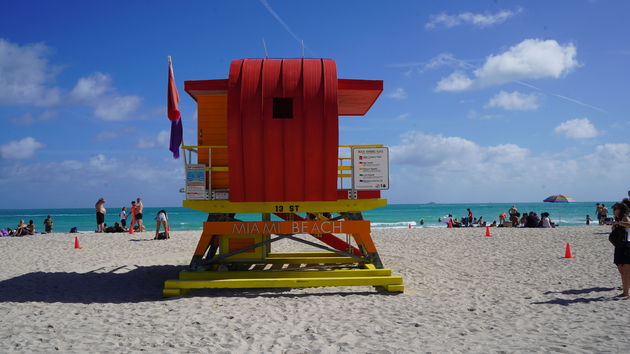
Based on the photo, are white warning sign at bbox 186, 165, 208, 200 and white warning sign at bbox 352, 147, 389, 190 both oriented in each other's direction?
no

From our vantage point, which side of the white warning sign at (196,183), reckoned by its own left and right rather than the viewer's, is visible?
front

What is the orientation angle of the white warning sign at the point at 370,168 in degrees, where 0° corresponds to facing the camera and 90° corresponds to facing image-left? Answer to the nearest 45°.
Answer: approximately 0°

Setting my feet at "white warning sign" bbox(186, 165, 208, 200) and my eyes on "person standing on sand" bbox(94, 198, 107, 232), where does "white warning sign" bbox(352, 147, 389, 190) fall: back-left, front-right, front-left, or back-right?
back-right

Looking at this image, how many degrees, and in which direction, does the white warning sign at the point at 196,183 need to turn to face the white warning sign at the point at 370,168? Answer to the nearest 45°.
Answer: approximately 90° to its left

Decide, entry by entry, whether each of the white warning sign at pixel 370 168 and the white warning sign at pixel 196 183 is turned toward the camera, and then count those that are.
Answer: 2

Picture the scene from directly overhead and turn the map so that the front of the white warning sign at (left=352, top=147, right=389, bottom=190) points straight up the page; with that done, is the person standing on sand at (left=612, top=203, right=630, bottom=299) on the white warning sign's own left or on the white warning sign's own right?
on the white warning sign's own left

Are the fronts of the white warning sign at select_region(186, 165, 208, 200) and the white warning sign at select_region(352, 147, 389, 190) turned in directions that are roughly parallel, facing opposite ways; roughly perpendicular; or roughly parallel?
roughly parallel

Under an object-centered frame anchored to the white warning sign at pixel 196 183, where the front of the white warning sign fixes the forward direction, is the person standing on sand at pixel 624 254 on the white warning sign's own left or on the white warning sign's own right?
on the white warning sign's own left

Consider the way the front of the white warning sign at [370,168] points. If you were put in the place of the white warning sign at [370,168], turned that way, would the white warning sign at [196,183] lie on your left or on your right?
on your right

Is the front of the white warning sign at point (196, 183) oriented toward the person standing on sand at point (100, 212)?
no

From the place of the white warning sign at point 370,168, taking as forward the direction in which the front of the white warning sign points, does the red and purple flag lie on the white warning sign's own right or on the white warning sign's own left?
on the white warning sign's own right

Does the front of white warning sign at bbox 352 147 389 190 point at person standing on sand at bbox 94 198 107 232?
no
